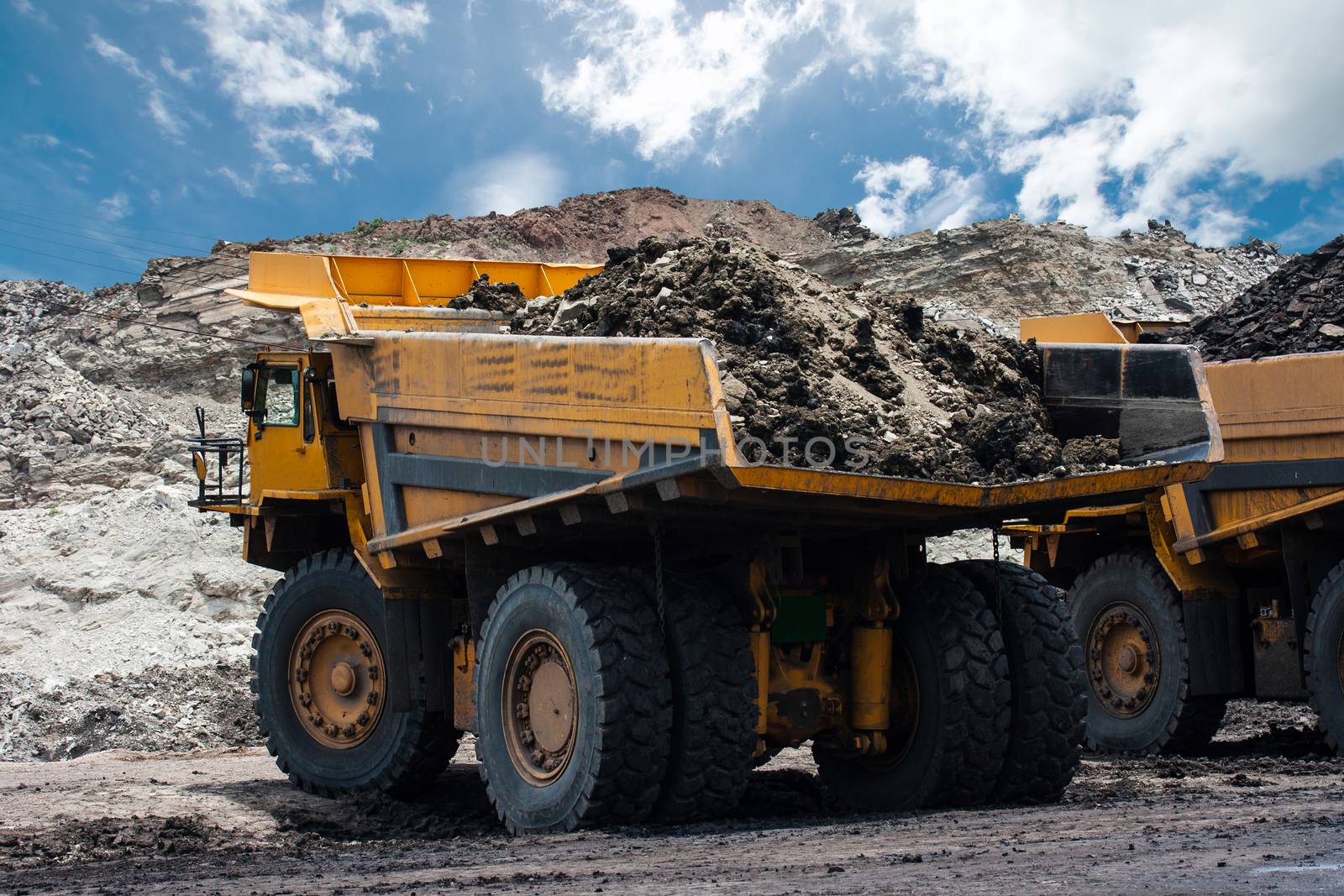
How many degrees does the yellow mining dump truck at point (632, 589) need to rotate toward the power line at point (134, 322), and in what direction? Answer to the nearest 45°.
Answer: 0° — it already faces it

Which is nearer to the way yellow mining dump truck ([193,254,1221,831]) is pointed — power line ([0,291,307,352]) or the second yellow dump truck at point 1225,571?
the power line

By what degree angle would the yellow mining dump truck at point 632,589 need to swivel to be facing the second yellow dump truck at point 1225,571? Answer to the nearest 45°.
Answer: approximately 90° to its right

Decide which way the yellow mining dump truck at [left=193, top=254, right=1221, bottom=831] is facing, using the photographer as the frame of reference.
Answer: facing away from the viewer and to the left of the viewer
